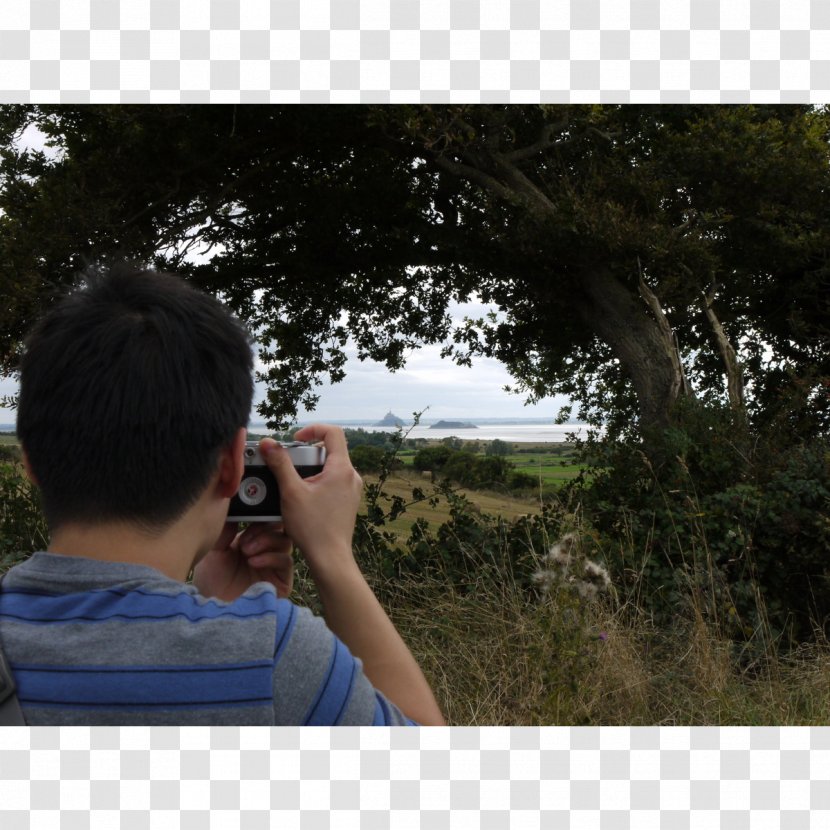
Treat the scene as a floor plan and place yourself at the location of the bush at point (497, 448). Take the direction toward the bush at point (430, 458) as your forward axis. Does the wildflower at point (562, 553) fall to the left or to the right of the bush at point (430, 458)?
left

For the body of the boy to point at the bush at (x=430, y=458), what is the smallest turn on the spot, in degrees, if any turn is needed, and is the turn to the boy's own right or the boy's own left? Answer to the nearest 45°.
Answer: approximately 45° to the boy's own left

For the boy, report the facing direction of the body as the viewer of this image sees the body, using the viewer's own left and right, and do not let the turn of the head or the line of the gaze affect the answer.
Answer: facing away from the viewer and to the right of the viewer

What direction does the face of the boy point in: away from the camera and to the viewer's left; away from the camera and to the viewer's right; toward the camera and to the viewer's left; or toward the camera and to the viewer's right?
away from the camera and to the viewer's right

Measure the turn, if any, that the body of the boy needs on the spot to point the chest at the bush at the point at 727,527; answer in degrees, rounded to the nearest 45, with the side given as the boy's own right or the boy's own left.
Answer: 0° — they already face it

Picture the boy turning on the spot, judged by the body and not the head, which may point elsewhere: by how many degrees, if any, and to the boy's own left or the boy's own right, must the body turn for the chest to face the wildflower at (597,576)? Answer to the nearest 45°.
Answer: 0° — they already face it
